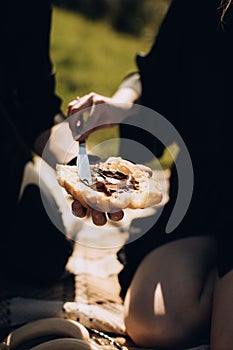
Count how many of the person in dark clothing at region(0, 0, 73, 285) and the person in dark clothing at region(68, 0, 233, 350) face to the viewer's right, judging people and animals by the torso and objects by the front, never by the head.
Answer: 1

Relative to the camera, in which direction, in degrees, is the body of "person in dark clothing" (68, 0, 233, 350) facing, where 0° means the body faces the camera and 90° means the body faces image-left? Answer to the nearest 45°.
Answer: approximately 45°

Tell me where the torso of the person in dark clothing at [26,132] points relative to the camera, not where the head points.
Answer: to the viewer's right
